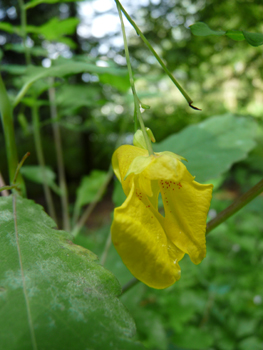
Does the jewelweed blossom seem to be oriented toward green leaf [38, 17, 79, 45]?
no

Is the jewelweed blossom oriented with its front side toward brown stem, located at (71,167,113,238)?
no

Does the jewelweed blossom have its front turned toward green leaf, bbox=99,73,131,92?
no

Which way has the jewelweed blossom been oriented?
toward the camera
